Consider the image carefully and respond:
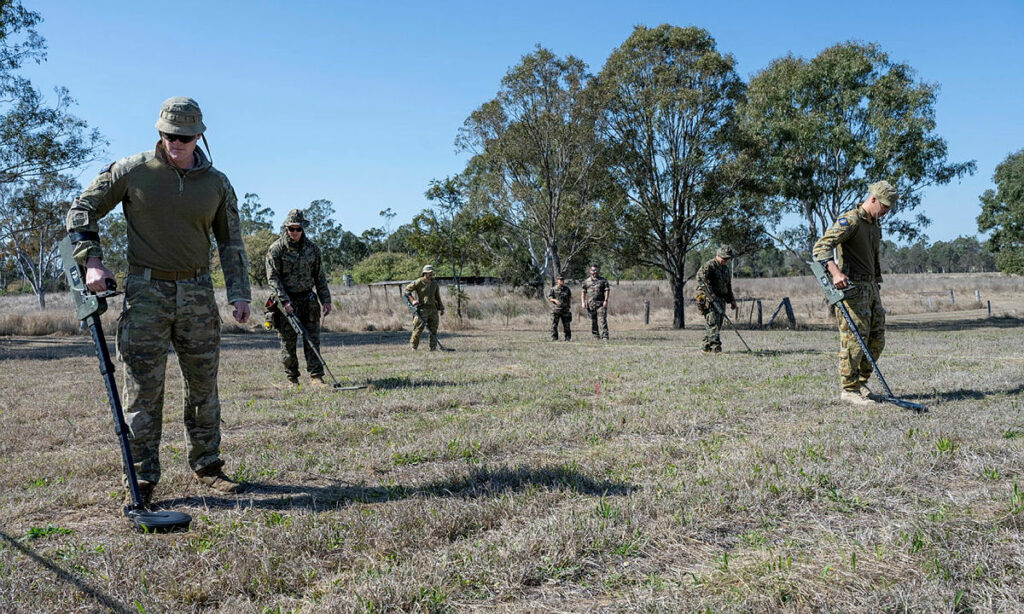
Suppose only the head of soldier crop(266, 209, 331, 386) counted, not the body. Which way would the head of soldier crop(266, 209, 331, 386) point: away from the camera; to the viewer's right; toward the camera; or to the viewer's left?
toward the camera

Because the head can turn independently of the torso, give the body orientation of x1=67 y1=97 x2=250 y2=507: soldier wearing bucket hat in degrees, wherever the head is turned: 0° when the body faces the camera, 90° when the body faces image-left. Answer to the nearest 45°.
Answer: approximately 0°

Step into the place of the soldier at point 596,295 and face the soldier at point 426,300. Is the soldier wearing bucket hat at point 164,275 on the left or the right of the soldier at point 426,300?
left

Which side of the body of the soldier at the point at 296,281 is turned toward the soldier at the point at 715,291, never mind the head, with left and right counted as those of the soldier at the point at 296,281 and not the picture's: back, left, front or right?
left

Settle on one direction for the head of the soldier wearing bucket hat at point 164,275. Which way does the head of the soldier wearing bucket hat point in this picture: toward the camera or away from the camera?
toward the camera

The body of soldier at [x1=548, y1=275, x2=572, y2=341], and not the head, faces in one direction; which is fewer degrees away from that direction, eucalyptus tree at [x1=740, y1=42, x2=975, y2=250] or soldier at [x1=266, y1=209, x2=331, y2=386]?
the soldier

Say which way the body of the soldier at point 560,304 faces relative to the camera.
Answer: toward the camera

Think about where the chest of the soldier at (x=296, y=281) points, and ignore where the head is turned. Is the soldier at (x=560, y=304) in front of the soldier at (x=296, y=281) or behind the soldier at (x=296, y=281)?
behind

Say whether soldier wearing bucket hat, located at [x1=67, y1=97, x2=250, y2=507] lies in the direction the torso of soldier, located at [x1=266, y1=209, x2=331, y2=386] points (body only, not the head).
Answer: yes

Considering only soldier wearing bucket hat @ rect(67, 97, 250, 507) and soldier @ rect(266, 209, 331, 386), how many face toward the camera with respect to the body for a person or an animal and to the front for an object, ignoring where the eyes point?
2

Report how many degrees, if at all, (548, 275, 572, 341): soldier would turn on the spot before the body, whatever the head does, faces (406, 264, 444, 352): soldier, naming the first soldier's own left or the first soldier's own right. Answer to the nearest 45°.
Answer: approximately 45° to the first soldier's own right

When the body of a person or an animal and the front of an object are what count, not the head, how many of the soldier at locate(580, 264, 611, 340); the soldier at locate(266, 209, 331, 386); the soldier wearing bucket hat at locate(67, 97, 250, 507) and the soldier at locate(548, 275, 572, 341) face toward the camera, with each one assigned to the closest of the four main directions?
4

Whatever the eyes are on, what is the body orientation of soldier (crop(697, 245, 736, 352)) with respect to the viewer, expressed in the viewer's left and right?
facing the viewer and to the right of the viewer

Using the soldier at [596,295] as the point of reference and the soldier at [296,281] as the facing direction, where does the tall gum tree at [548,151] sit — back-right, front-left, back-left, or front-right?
back-right

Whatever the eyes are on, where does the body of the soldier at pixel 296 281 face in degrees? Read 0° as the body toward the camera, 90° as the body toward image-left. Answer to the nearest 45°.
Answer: approximately 0°
